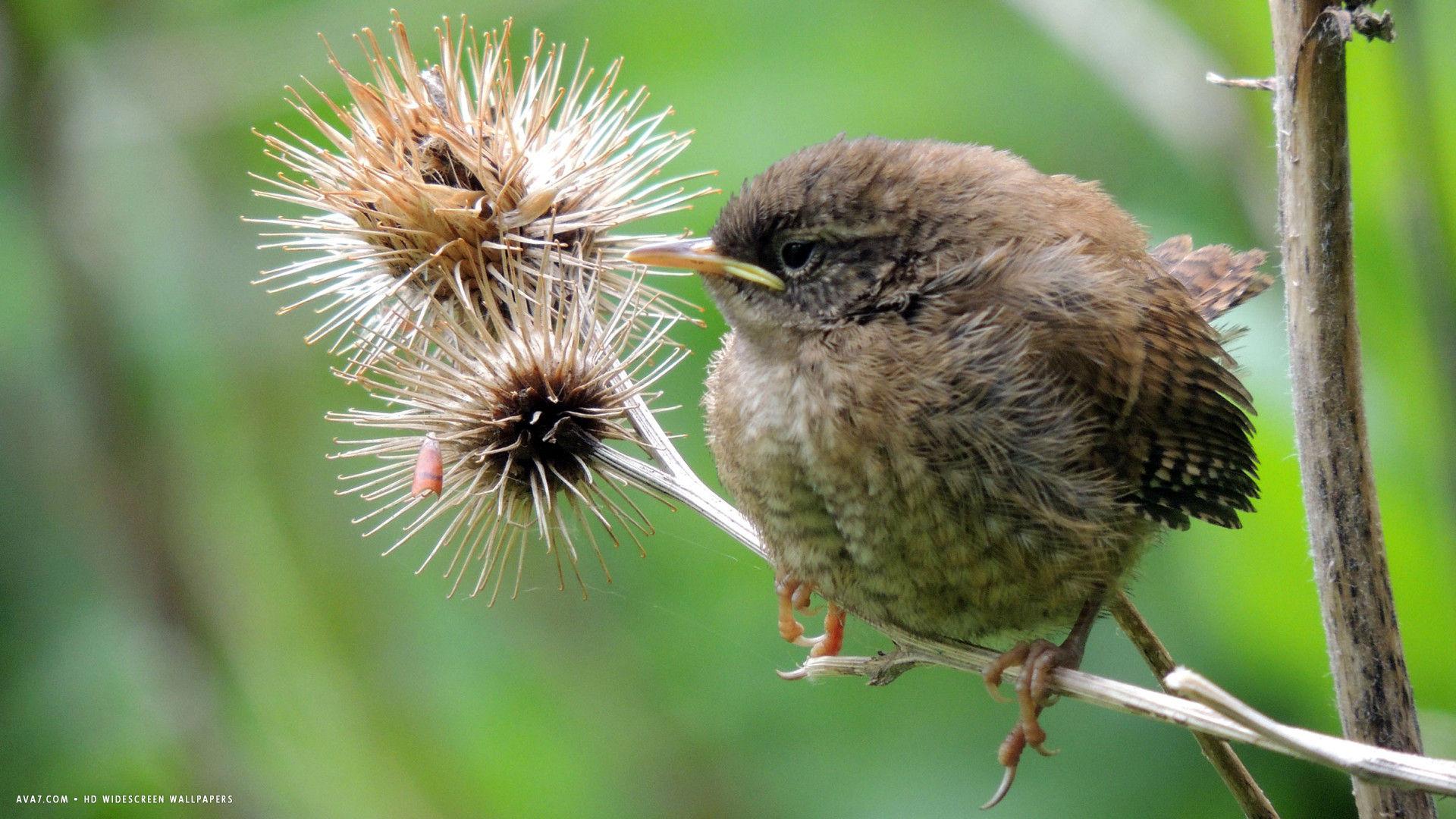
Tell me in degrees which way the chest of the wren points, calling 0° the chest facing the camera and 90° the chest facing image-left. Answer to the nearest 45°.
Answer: approximately 45°

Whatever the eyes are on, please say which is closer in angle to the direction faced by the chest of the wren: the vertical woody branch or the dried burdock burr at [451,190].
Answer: the dried burdock burr

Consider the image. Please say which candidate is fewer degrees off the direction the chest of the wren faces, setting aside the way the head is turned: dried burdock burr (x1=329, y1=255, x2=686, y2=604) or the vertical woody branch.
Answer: the dried burdock burr

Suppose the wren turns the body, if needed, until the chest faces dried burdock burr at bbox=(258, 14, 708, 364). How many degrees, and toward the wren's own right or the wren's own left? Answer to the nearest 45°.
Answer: approximately 45° to the wren's own right

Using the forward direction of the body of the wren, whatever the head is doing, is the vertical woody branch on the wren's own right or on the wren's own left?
on the wren's own left

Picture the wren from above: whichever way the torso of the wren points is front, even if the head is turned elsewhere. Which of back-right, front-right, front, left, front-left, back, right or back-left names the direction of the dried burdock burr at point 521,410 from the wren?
front-right
